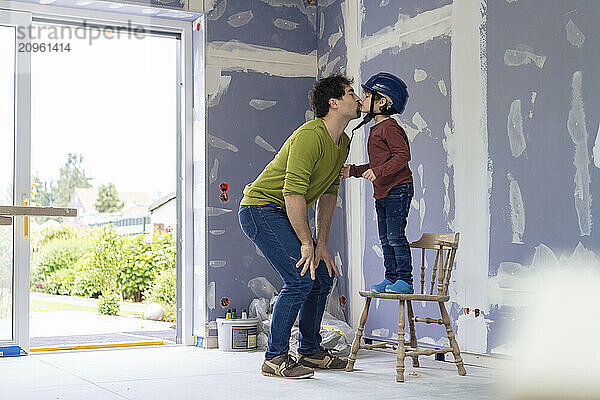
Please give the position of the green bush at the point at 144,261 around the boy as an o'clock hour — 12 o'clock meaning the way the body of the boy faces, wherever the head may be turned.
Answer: The green bush is roughly at 2 o'clock from the boy.

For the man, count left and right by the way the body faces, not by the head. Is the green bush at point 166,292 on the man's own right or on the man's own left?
on the man's own left

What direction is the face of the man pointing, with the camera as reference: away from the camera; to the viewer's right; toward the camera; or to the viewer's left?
to the viewer's right

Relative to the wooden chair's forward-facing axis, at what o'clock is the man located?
The man is roughly at 1 o'clock from the wooden chair.

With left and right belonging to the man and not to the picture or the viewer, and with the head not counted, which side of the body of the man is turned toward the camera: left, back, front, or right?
right

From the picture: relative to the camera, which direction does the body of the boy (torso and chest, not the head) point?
to the viewer's left

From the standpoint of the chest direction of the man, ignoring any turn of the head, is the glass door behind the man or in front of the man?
behind

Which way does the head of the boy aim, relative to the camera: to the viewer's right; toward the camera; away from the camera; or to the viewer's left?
to the viewer's left

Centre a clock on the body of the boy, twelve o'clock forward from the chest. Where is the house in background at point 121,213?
The house in background is roughly at 2 o'clock from the boy.
